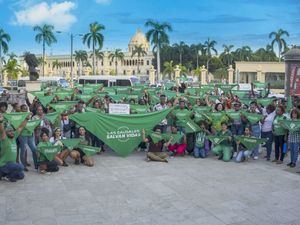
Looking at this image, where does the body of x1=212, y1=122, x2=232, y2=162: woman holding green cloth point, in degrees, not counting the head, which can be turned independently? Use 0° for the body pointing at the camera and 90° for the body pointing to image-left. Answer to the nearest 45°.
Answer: approximately 45°

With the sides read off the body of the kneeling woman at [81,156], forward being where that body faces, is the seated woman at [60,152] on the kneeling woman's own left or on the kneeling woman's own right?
on the kneeling woman's own right

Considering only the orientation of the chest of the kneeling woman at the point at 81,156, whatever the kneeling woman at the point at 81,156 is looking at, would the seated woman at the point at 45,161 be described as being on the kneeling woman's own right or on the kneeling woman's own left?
on the kneeling woman's own right

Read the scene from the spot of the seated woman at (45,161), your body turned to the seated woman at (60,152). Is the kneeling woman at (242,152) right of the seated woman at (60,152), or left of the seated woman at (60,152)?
right

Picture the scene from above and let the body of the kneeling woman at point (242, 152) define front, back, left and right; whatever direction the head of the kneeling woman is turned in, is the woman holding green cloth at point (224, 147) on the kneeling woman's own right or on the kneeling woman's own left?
on the kneeling woman's own right

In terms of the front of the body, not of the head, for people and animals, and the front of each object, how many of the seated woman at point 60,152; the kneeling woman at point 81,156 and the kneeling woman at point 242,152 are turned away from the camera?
0

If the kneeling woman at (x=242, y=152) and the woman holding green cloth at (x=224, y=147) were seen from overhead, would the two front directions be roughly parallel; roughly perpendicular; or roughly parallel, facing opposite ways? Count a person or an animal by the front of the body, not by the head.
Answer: roughly parallel

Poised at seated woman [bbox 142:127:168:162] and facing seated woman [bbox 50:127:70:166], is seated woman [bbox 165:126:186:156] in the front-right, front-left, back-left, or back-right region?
back-right

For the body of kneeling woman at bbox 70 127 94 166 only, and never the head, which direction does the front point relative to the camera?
toward the camera

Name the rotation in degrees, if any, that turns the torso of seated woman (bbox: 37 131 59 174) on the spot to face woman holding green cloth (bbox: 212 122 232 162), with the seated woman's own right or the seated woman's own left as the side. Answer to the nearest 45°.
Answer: approximately 45° to the seated woman's own left

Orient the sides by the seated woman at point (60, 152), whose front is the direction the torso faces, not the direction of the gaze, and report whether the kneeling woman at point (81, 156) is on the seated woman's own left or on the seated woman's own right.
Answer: on the seated woman's own left

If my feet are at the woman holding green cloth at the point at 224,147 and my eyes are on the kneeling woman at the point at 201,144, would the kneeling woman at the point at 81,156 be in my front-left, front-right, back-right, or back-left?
front-left

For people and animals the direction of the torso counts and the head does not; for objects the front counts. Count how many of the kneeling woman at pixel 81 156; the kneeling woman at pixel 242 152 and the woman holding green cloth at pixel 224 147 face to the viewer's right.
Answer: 0

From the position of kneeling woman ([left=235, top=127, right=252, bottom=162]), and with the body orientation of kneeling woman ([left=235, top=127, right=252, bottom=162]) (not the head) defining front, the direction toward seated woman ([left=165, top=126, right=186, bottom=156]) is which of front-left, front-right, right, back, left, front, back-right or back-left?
front-right

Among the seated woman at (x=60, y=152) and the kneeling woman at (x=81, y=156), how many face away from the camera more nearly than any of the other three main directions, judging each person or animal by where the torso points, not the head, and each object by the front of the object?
0

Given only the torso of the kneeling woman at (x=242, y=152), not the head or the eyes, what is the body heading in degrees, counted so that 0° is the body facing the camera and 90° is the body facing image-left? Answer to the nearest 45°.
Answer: approximately 45°

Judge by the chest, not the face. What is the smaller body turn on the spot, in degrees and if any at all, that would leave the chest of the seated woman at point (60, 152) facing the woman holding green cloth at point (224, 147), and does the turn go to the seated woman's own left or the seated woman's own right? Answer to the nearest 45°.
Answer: approximately 45° to the seated woman's own left

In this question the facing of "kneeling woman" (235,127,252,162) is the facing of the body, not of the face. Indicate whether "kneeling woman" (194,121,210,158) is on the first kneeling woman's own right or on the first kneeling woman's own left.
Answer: on the first kneeling woman's own right
